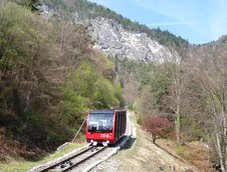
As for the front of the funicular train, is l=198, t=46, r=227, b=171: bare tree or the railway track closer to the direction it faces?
the railway track

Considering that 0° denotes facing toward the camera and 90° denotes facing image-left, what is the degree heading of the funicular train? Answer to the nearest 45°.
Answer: approximately 45°
